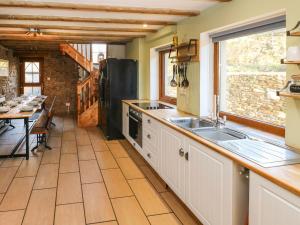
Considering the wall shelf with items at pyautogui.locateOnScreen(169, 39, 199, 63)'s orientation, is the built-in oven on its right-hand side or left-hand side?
on its right

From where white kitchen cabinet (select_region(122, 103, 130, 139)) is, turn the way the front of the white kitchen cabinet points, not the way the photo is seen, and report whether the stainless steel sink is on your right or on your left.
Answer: on your left

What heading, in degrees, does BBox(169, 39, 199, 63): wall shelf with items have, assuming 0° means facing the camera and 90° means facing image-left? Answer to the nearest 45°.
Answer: approximately 45°

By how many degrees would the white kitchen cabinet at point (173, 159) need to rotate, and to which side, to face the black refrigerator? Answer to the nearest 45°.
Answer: approximately 135° to its right

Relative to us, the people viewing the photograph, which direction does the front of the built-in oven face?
facing to the left of the viewer

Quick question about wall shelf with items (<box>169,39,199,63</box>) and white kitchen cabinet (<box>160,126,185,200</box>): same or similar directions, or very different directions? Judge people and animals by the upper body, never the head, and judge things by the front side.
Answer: same or similar directions

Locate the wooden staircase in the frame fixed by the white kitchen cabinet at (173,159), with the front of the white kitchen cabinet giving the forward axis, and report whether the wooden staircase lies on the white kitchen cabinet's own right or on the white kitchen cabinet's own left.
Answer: on the white kitchen cabinet's own right

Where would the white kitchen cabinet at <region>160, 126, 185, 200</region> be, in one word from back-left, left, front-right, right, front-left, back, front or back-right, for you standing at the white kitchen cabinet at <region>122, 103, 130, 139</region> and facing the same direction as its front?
left

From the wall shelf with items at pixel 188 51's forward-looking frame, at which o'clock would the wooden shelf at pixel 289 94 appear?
The wooden shelf is roughly at 10 o'clock from the wall shelf with items.

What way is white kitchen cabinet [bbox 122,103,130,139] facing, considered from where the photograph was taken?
facing to the left of the viewer

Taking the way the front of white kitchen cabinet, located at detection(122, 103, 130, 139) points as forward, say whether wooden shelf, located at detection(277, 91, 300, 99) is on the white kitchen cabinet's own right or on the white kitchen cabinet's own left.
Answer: on the white kitchen cabinet's own left

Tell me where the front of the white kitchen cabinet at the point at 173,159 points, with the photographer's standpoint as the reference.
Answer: facing the viewer and to the left of the viewer

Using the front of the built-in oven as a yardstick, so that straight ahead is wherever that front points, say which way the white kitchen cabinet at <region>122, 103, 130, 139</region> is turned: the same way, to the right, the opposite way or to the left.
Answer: the same way

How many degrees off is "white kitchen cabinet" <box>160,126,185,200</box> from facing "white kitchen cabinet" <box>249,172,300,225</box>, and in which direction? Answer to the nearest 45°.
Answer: approximately 45° to its left

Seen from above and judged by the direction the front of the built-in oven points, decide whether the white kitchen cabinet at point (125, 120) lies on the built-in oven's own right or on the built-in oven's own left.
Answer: on the built-in oven's own right

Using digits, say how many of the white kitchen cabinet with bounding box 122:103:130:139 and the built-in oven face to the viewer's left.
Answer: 2
